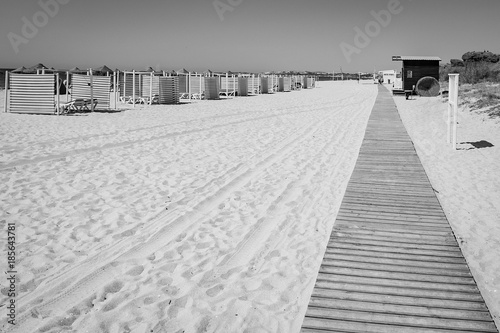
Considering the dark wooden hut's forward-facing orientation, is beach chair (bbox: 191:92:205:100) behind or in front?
in front

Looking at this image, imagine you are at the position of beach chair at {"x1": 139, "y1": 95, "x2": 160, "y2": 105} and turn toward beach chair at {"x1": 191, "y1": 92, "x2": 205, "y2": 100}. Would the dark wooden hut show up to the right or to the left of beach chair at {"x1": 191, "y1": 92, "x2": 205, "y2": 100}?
right
